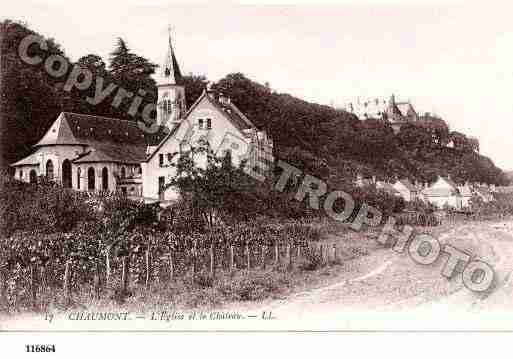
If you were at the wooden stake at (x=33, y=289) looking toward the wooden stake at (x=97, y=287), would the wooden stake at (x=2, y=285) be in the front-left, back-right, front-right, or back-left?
back-left

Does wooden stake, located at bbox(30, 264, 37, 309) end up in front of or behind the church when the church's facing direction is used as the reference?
behind

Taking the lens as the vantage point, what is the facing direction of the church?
facing away from the viewer and to the right of the viewer

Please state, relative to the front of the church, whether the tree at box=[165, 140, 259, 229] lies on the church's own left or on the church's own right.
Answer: on the church's own right

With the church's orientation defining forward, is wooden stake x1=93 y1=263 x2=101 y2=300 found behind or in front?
behind
